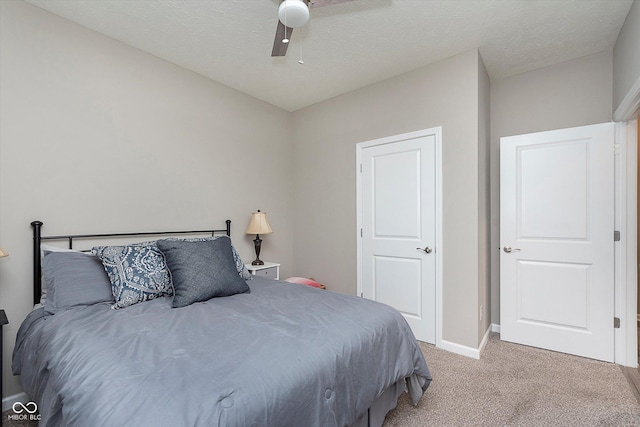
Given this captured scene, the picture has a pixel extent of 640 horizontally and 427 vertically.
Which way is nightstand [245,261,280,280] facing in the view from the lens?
facing the viewer and to the right of the viewer

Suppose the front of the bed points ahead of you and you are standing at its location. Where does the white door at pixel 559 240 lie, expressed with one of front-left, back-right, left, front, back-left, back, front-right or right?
front-left

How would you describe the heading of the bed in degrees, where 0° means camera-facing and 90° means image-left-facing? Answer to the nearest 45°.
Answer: approximately 315°

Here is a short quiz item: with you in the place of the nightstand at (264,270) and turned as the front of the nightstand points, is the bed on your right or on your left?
on your right

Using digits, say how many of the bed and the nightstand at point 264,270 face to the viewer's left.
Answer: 0

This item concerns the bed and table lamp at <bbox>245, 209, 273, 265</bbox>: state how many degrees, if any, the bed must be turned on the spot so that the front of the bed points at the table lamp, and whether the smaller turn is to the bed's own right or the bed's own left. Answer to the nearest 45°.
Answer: approximately 135° to the bed's own left

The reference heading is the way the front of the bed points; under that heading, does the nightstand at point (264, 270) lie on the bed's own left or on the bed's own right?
on the bed's own left

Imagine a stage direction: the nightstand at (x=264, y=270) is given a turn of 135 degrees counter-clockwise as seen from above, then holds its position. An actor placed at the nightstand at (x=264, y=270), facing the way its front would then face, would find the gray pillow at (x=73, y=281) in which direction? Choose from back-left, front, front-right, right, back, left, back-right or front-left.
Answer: back-left

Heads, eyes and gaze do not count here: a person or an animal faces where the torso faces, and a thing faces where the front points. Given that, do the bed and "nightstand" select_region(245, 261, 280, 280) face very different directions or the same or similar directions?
same or similar directions
